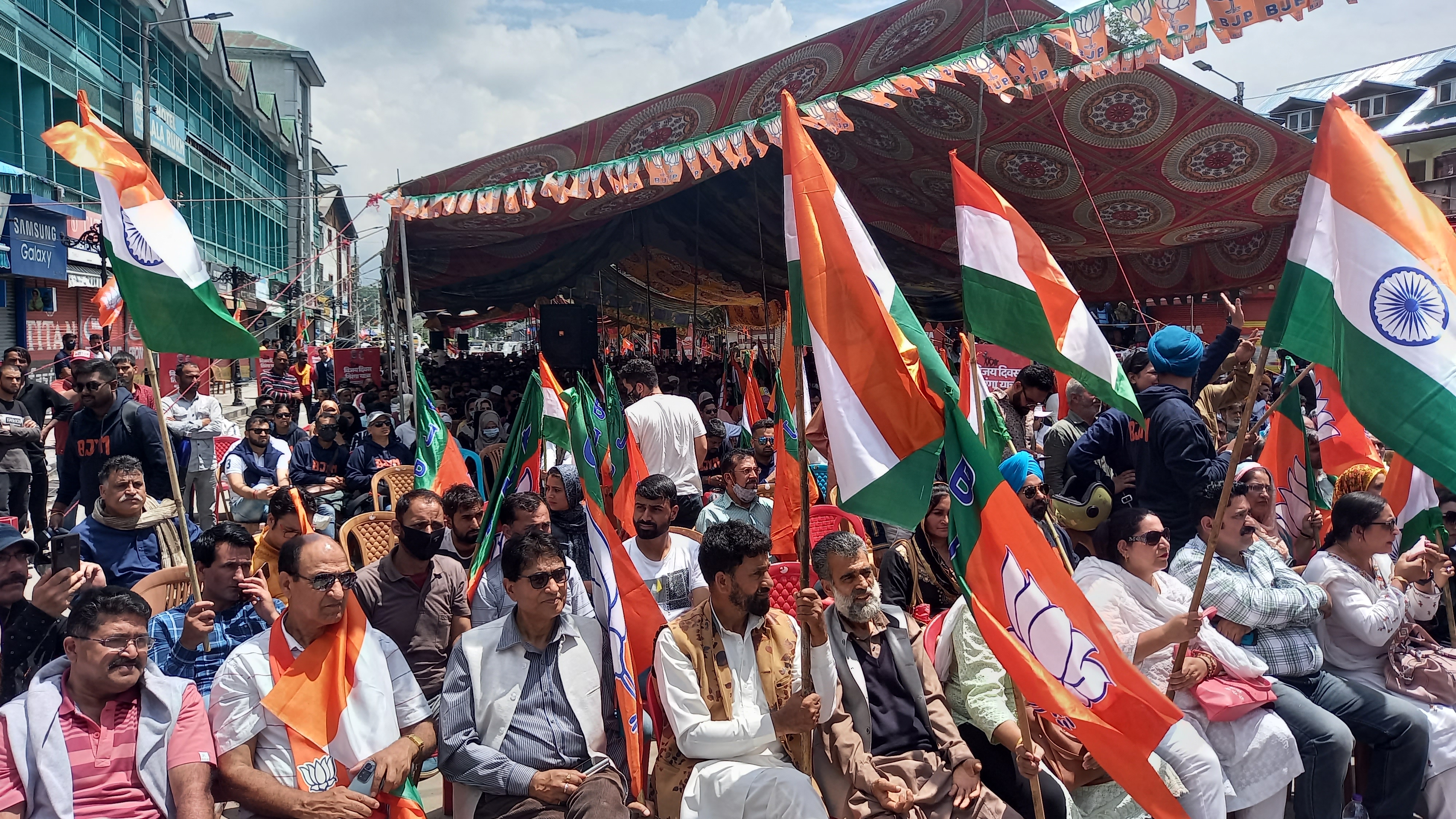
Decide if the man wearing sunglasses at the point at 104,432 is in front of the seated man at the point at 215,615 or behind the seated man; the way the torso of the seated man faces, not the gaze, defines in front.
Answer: behind

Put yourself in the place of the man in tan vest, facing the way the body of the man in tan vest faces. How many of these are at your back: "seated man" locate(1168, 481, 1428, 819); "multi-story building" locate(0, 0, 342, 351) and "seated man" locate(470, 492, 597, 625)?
2

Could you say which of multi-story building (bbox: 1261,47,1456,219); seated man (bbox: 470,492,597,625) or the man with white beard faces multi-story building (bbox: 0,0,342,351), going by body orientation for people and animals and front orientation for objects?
multi-story building (bbox: 1261,47,1456,219)

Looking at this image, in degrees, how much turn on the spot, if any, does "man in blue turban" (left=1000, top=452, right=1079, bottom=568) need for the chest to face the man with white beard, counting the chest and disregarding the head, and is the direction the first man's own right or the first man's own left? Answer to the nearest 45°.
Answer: approximately 45° to the first man's own right

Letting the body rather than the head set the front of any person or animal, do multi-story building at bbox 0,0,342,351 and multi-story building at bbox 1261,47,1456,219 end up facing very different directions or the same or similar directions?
very different directions

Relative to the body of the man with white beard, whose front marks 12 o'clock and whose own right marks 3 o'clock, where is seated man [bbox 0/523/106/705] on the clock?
The seated man is roughly at 4 o'clock from the man with white beard.
